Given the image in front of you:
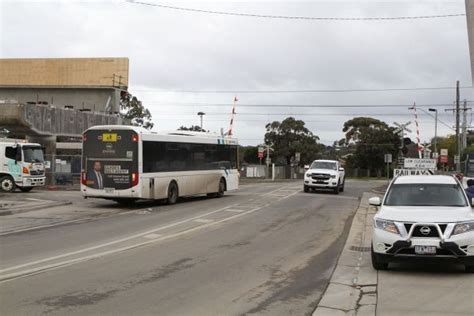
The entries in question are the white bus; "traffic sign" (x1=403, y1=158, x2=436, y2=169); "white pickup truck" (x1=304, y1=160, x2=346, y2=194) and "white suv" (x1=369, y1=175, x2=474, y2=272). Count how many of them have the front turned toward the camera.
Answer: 3

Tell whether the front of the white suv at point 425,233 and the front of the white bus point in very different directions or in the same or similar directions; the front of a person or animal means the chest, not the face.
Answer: very different directions

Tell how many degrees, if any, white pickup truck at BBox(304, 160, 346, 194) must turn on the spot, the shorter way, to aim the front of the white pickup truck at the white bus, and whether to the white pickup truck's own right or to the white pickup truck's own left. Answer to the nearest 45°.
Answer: approximately 45° to the white pickup truck's own right

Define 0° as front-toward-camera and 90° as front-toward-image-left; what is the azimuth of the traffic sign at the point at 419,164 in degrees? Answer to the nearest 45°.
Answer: approximately 0°

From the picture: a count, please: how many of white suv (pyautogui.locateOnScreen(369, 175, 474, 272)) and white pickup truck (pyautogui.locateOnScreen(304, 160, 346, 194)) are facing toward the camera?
2

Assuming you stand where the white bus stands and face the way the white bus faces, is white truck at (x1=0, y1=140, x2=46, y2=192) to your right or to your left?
on your left

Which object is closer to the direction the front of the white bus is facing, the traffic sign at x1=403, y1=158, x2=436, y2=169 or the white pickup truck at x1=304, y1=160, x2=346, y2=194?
the white pickup truck

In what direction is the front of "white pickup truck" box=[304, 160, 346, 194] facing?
toward the camera

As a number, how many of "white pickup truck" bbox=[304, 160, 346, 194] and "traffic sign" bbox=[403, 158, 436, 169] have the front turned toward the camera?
2

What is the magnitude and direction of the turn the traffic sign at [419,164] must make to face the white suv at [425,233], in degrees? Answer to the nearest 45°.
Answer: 0° — it already faces it

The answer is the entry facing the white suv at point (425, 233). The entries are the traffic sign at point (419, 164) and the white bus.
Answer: the traffic sign
